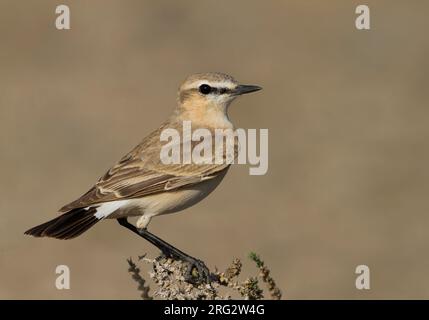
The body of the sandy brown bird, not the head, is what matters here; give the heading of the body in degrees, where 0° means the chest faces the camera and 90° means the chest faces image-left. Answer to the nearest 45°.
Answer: approximately 270°
